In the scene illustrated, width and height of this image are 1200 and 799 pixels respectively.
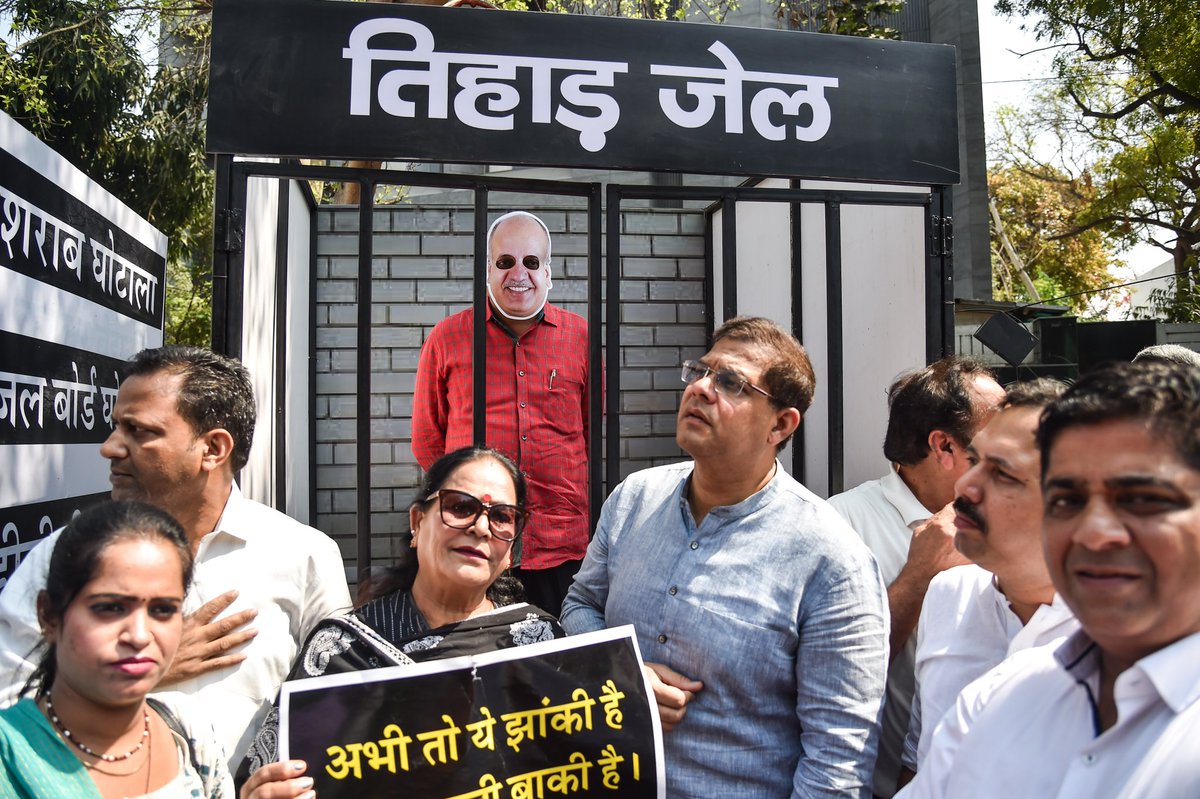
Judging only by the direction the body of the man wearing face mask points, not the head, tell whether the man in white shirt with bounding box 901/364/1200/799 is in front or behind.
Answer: in front

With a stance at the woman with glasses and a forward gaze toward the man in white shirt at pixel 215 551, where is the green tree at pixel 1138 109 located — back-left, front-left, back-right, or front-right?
back-right

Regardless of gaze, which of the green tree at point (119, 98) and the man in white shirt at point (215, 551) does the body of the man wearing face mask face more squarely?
the man in white shirt

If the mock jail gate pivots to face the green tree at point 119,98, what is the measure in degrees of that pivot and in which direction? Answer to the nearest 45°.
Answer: approximately 135° to its right

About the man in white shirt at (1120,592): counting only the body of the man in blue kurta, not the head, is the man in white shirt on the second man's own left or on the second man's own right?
on the second man's own left

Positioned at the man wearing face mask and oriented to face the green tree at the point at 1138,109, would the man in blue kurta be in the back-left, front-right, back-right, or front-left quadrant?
back-right

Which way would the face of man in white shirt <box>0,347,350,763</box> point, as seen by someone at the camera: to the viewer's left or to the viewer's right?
to the viewer's left

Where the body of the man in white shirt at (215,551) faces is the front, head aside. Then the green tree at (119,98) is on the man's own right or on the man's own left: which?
on the man's own right

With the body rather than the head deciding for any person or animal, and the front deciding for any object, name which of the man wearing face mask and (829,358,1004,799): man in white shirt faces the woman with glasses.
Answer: the man wearing face mask

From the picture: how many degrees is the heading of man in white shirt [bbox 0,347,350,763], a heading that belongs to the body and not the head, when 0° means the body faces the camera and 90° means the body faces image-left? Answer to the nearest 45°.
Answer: approximately 45°
